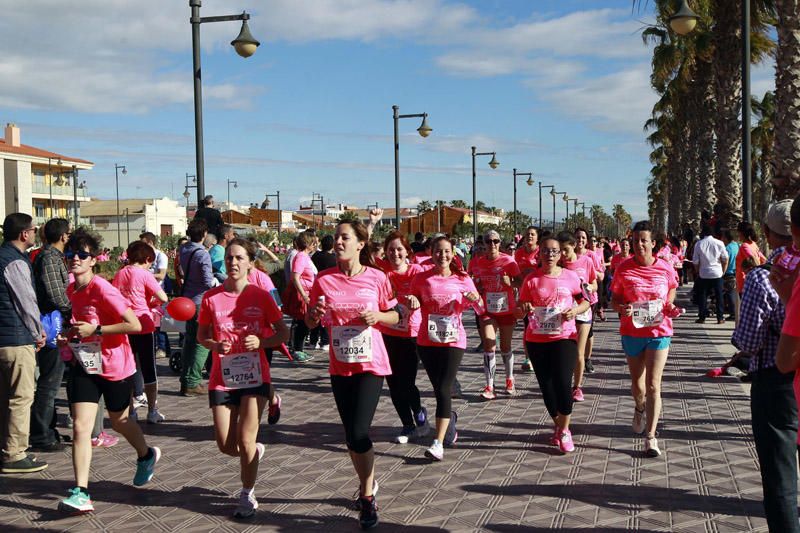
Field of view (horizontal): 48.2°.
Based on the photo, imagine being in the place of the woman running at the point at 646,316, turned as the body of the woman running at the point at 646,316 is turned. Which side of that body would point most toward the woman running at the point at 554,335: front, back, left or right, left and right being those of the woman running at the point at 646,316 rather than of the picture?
right

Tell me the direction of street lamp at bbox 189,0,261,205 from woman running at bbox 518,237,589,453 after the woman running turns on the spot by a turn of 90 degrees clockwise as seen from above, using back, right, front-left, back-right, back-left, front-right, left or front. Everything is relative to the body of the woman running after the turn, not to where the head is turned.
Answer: front-right

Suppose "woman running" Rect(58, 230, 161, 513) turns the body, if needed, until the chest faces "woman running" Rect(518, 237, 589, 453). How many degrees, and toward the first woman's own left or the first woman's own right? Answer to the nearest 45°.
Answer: approximately 135° to the first woman's own left

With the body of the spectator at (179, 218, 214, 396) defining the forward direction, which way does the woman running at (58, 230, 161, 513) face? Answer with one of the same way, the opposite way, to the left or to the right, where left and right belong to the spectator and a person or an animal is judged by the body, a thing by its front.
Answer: the opposite way

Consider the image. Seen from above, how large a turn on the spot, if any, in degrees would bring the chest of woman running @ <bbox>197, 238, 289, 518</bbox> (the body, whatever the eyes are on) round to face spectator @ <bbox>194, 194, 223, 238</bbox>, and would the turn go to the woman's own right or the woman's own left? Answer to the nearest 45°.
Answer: approximately 180°

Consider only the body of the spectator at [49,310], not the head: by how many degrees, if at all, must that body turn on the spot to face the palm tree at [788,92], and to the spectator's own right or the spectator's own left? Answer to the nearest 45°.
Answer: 0° — they already face it

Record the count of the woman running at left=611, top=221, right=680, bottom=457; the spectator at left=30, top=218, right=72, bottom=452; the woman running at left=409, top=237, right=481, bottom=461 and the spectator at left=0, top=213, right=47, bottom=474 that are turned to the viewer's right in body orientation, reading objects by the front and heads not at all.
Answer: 2

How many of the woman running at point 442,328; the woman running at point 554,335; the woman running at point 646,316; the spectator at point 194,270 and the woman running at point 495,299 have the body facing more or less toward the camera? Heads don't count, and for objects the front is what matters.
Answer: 4

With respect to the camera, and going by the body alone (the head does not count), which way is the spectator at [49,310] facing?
to the viewer's right

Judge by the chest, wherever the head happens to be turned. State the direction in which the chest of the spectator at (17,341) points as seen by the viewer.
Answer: to the viewer's right

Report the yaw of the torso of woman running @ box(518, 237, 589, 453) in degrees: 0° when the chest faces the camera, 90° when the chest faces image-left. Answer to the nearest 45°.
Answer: approximately 0°
